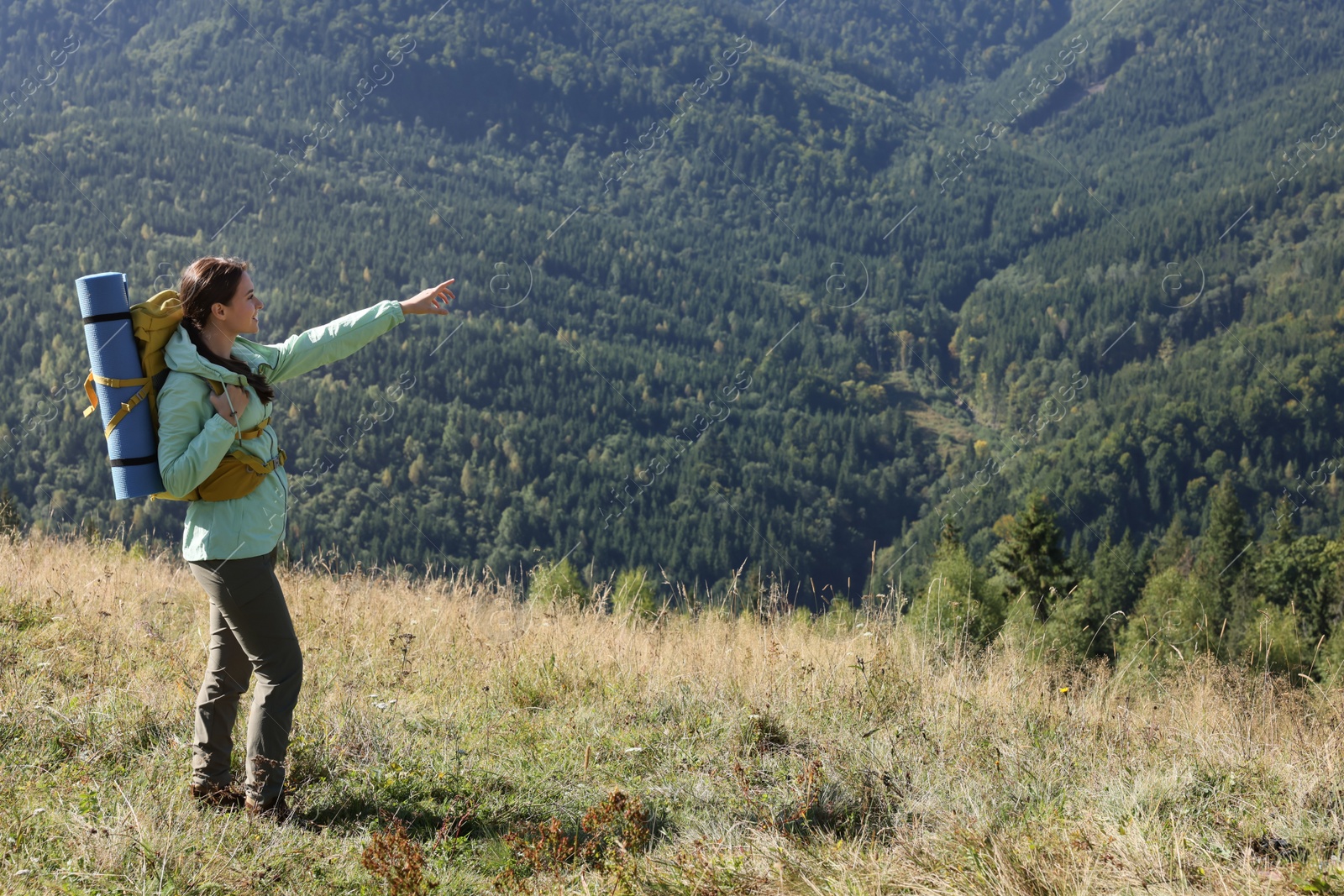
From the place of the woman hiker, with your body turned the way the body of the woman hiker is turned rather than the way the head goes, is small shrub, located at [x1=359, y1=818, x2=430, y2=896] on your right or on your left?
on your right

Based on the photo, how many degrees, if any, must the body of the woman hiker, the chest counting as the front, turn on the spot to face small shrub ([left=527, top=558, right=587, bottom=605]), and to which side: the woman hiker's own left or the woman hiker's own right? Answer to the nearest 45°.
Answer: approximately 90° to the woman hiker's own left

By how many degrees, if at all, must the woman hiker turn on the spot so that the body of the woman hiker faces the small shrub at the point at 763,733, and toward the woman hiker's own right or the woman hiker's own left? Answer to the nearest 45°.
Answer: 0° — they already face it

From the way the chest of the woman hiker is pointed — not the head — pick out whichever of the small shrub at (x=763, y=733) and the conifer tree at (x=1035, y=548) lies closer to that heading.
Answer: the small shrub

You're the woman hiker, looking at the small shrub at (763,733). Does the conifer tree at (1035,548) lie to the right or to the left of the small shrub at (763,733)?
left

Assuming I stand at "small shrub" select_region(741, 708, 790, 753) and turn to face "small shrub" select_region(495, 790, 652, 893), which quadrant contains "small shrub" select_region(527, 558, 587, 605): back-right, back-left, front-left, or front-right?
back-right

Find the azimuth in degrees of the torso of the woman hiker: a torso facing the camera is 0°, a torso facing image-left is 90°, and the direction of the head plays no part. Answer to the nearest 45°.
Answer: approximately 270°
